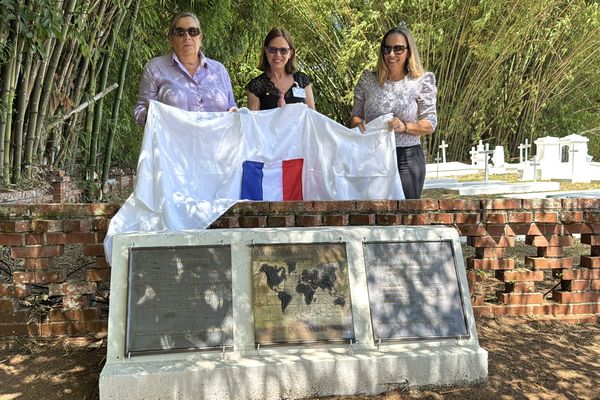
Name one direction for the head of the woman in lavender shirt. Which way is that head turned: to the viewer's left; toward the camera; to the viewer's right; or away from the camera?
toward the camera

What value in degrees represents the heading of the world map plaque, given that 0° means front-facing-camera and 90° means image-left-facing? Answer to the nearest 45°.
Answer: approximately 0°

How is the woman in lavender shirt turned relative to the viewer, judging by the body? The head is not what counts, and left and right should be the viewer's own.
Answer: facing the viewer

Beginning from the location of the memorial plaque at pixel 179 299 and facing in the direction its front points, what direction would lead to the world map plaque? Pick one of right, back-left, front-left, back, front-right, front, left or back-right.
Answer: left

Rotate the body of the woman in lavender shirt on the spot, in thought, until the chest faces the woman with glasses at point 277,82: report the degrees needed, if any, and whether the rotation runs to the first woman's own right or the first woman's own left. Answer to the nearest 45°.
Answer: approximately 90° to the first woman's own left

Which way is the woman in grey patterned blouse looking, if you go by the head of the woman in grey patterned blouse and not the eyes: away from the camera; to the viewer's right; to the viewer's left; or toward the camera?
toward the camera

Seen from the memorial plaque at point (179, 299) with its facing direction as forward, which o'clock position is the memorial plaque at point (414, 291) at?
the memorial plaque at point (414, 291) is roughly at 9 o'clock from the memorial plaque at point (179, 299).

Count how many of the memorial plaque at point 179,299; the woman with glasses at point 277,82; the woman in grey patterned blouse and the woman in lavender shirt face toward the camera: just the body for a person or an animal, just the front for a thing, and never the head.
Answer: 4

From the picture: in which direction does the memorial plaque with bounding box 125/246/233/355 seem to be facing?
toward the camera

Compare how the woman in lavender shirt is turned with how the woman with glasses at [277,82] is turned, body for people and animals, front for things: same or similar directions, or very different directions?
same or similar directions

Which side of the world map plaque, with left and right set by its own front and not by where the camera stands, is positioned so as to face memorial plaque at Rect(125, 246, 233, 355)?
right

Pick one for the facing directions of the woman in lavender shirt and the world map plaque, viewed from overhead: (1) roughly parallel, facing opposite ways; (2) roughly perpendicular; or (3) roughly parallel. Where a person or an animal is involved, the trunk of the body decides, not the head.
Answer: roughly parallel

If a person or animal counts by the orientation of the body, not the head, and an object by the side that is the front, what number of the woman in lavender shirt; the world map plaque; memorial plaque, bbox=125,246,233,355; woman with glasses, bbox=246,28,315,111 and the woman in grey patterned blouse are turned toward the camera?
5
